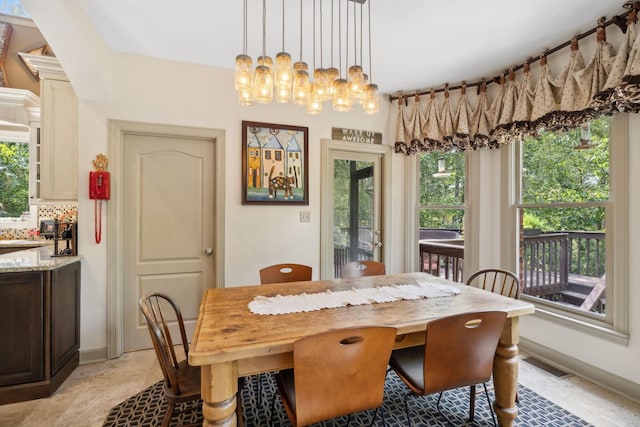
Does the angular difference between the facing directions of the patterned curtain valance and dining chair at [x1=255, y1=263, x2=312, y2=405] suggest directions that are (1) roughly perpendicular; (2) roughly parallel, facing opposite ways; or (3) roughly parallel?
roughly perpendicular

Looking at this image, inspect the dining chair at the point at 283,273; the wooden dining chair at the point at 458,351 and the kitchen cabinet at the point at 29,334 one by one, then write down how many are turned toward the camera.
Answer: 2

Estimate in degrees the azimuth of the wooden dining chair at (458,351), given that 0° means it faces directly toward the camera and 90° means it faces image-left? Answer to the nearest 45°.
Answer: approximately 135°

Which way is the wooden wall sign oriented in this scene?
toward the camera

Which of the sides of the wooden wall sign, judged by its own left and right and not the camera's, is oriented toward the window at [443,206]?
left

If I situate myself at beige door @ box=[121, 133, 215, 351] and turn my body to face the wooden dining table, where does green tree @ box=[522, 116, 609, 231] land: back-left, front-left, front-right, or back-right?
front-left

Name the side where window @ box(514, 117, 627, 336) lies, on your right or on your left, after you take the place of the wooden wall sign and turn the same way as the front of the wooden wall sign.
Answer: on your left

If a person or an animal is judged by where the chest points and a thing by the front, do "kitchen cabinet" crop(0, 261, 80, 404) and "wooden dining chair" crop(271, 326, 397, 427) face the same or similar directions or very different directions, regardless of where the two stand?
very different directions

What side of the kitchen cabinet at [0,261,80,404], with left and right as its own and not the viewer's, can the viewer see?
front

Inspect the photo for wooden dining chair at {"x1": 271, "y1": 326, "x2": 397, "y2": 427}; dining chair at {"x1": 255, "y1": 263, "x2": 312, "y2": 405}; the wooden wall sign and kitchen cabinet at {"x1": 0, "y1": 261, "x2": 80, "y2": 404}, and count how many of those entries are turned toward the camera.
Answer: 3

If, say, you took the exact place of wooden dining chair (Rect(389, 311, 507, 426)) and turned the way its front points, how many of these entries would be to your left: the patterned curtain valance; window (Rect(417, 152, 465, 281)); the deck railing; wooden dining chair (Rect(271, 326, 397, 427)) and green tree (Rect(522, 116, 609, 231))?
1

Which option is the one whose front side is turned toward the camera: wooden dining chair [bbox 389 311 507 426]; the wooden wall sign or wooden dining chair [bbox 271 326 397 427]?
the wooden wall sign

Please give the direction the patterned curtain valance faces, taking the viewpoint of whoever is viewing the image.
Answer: facing the viewer and to the left of the viewer

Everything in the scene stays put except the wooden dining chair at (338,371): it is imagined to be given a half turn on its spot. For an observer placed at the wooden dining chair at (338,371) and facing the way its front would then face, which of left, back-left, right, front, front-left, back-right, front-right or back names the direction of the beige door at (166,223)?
back

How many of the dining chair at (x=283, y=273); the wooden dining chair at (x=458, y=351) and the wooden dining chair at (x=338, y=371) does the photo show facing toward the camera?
1

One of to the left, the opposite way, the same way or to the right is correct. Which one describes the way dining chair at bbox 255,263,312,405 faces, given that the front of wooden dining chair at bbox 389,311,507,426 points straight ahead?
the opposite way

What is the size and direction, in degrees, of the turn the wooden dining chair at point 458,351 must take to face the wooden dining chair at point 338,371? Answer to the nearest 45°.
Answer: approximately 90° to its left

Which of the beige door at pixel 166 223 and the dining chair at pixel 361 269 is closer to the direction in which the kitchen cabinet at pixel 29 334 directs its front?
the dining chair
